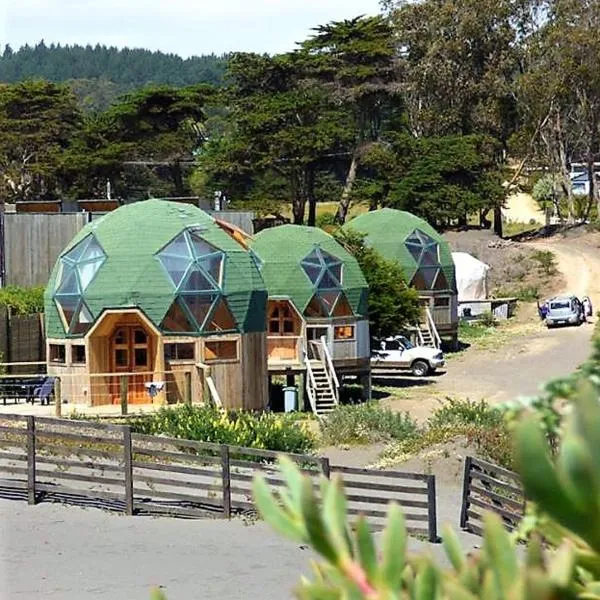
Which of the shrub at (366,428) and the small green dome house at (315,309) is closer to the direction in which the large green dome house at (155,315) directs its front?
the shrub

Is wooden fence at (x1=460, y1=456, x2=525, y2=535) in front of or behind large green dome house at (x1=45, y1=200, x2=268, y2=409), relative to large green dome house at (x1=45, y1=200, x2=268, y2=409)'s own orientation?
in front

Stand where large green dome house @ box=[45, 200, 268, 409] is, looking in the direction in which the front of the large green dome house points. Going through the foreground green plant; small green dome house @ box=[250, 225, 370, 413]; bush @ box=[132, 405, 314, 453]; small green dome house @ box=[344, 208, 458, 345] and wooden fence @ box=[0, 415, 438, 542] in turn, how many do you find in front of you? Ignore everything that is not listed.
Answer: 3

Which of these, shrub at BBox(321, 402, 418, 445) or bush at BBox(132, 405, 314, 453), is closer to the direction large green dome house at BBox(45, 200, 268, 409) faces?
the bush

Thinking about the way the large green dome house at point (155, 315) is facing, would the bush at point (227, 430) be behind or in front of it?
in front

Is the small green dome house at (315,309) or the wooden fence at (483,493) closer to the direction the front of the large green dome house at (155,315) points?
the wooden fence

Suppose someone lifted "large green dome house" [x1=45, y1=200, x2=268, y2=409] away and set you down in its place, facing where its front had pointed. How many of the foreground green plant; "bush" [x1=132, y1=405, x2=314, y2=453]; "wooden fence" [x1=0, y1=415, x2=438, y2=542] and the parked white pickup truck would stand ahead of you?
3

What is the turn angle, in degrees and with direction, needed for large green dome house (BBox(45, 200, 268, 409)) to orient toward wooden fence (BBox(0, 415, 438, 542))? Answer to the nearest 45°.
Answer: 0° — it already faces it

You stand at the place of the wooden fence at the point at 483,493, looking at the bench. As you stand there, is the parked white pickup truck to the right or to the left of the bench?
right

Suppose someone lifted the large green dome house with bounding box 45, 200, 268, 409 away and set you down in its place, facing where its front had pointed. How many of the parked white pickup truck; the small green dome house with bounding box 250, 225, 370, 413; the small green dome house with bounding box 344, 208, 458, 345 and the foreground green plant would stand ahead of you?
1

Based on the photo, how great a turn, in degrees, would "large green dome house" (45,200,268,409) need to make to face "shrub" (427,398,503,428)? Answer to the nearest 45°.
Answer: approximately 45° to its left

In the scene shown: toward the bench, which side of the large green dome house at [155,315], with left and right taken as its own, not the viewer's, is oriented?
right

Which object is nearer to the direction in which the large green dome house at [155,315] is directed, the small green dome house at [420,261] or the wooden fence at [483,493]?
the wooden fence

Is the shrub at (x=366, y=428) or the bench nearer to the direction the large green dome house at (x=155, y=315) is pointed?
the shrub

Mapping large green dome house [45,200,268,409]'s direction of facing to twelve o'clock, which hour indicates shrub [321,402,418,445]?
The shrub is roughly at 10 o'clock from the large green dome house.

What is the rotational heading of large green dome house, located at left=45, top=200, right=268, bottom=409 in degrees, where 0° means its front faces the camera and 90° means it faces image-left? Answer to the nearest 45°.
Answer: approximately 0°

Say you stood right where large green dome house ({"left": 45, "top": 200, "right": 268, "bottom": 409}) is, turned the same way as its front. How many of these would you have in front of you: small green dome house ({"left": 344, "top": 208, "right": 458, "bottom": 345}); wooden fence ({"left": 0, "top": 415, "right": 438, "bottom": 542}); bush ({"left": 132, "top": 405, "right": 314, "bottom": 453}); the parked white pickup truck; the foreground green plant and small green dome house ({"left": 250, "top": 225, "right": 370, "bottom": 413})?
3
